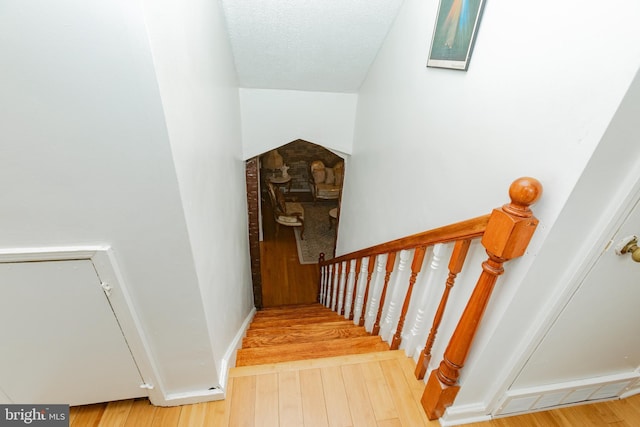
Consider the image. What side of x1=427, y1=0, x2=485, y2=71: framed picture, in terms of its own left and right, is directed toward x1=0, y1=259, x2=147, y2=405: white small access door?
front

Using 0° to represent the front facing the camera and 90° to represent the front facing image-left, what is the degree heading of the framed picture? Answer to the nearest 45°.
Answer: approximately 45°
